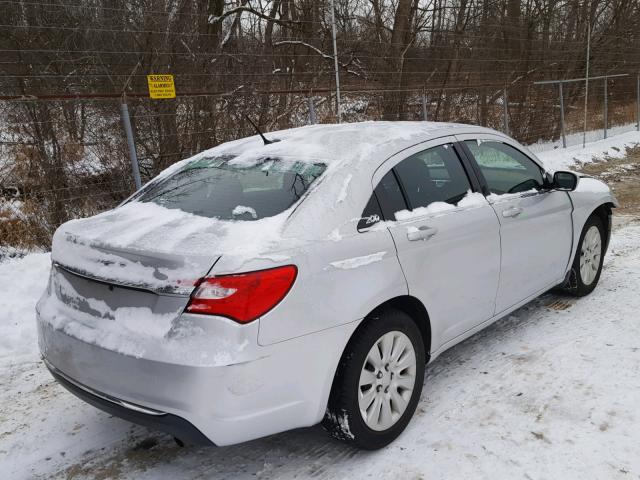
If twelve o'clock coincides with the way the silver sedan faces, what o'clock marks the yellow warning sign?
The yellow warning sign is roughly at 10 o'clock from the silver sedan.

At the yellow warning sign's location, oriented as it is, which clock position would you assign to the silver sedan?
The silver sedan is roughly at 12 o'clock from the yellow warning sign.

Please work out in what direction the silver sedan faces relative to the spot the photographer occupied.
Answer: facing away from the viewer and to the right of the viewer

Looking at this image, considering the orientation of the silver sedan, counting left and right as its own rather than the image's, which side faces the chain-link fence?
left

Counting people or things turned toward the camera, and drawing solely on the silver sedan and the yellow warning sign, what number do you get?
1

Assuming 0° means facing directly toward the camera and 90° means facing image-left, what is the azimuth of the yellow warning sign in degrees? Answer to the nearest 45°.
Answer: approximately 0°
